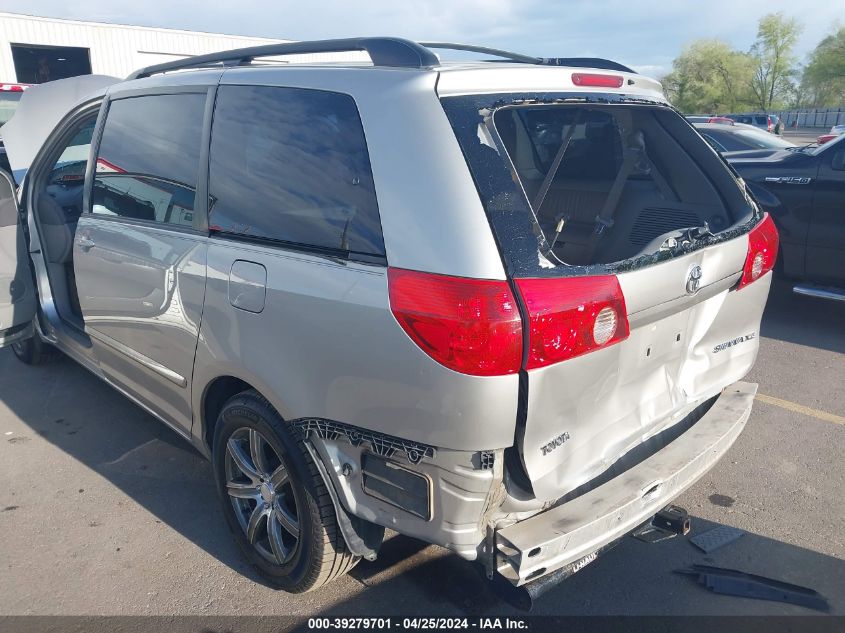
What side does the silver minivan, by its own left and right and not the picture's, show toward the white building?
front

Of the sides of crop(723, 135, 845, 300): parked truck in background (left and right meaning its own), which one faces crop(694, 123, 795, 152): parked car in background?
right

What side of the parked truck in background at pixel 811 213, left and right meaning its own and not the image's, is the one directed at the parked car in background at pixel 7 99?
front

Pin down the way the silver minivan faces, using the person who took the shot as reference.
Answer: facing away from the viewer and to the left of the viewer

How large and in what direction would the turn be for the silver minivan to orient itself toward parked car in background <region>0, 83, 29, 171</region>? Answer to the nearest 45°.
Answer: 0° — it already faces it
